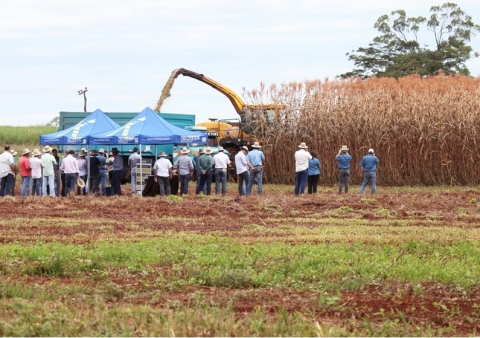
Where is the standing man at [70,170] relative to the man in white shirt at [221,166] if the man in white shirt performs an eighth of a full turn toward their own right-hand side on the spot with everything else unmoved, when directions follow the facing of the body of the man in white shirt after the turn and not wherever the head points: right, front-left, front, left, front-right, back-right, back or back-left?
back-left

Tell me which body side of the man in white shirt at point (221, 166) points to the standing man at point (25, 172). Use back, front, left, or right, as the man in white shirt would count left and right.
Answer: left

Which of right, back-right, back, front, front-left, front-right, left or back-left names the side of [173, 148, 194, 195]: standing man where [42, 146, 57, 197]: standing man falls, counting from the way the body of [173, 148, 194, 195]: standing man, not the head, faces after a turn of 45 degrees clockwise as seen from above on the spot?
back-left

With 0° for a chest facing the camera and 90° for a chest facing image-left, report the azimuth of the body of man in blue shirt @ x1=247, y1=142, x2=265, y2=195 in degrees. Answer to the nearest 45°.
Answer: approximately 180°

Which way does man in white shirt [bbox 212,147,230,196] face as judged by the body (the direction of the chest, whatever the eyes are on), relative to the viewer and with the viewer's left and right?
facing away from the viewer

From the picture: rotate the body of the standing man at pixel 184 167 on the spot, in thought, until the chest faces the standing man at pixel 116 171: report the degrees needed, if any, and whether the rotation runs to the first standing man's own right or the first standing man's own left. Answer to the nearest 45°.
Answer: approximately 90° to the first standing man's own left

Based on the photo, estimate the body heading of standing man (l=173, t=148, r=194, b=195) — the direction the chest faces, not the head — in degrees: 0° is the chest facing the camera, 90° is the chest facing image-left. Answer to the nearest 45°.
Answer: approximately 180°

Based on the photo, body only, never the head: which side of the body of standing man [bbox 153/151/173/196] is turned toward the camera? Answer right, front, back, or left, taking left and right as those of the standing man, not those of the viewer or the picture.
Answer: back

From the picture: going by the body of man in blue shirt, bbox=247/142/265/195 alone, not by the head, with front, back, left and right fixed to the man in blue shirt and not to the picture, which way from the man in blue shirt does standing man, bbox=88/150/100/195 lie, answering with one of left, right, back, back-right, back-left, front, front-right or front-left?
left
